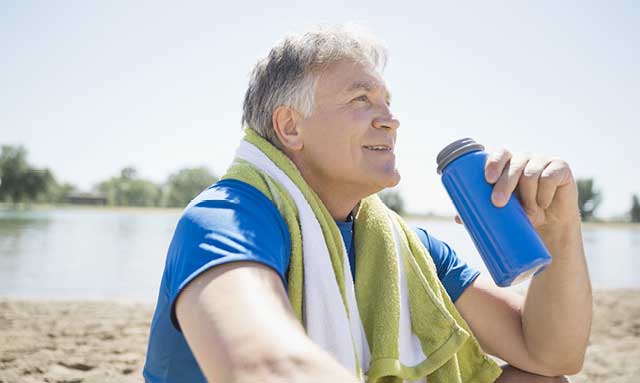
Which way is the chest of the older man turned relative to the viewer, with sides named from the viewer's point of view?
facing the viewer and to the right of the viewer
